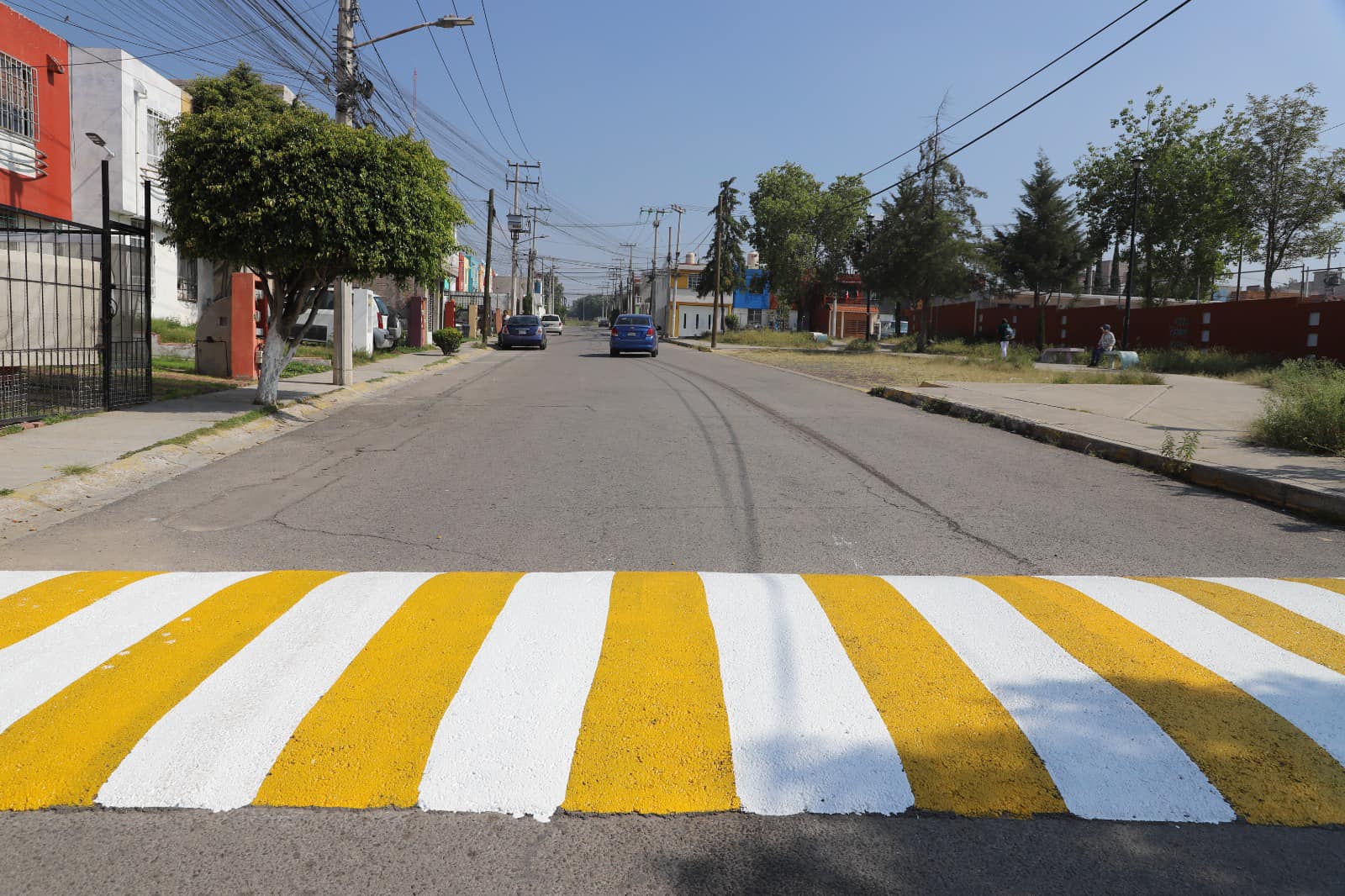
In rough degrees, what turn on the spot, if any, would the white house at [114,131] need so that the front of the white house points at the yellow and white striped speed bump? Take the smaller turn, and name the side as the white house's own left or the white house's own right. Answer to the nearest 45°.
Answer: approximately 90° to the white house's own right

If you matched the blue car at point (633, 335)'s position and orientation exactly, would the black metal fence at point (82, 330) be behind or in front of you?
behind

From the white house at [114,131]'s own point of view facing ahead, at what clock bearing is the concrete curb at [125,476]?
The concrete curb is roughly at 3 o'clock from the white house.

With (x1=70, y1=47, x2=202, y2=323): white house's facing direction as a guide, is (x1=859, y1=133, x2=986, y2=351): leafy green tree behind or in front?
in front

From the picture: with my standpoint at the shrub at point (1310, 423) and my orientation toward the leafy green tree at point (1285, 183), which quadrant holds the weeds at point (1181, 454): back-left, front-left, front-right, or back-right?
back-left

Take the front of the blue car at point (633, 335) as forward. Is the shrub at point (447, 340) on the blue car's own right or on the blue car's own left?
on the blue car's own left

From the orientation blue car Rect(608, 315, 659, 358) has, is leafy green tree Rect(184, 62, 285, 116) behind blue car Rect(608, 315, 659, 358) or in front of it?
behind

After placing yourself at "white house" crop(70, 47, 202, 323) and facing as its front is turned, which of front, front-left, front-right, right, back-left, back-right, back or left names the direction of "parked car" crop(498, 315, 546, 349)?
front-left

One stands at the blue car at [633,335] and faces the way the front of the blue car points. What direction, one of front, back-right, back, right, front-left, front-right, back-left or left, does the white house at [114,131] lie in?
back-left

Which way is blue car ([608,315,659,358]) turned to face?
away from the camera

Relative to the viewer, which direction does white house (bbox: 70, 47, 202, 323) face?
to the viewer's right

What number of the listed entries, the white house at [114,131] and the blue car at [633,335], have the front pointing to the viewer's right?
1

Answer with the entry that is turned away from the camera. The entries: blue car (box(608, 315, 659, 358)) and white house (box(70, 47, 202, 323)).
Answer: the blue car

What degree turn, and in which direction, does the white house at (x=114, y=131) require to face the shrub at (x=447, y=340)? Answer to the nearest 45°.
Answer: approximately 45° to its left

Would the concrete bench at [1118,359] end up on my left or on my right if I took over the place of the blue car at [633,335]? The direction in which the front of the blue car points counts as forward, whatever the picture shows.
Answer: on my right
